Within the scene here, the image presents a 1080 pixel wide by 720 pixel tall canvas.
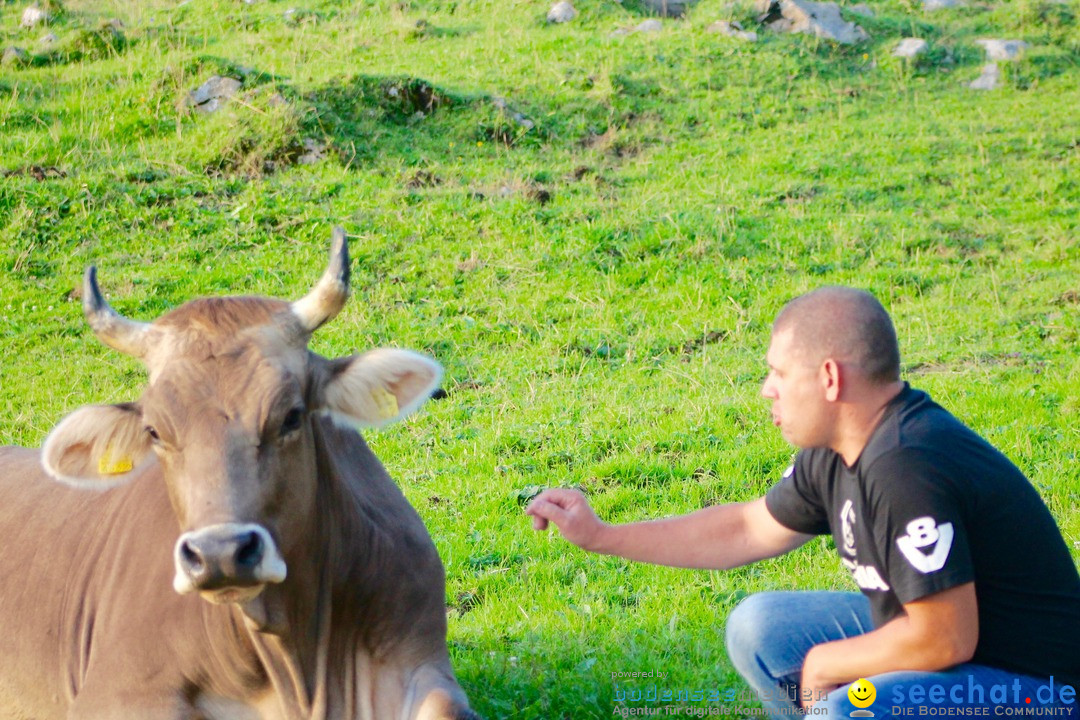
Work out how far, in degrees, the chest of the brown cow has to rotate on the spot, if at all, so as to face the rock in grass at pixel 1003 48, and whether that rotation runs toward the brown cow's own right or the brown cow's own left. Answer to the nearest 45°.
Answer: approximately 90° to the brown cow's own left

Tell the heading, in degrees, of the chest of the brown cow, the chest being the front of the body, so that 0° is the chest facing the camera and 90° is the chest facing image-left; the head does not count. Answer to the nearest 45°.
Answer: approximately 315°

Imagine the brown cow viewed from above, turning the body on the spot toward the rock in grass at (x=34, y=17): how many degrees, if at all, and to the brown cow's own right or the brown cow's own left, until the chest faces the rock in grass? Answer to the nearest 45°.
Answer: approximately 135° to the brown cow's own left

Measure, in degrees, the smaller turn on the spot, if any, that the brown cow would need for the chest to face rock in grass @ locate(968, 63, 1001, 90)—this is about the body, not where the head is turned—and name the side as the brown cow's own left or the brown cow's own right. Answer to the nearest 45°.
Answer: approximately 90° to the brown cow's own left

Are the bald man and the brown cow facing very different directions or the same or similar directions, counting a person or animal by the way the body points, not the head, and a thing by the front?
very different directions

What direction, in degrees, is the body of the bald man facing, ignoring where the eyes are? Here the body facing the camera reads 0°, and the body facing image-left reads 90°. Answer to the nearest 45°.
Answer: approximately 90°

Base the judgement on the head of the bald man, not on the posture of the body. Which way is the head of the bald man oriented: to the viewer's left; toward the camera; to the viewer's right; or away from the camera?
to the viewer's left

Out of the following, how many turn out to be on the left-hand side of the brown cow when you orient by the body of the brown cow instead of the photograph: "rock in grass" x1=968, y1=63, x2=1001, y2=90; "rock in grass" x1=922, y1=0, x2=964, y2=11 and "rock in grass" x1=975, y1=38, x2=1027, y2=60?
3

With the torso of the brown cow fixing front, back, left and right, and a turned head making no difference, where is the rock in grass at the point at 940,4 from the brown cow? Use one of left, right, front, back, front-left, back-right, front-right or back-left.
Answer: left

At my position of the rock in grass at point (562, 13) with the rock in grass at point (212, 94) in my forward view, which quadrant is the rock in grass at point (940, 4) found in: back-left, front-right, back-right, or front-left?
back-left

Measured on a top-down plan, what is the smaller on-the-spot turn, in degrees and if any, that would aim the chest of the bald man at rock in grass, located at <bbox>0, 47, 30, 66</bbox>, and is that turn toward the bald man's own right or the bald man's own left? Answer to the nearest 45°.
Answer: approximately 45° to the bald man's own right
